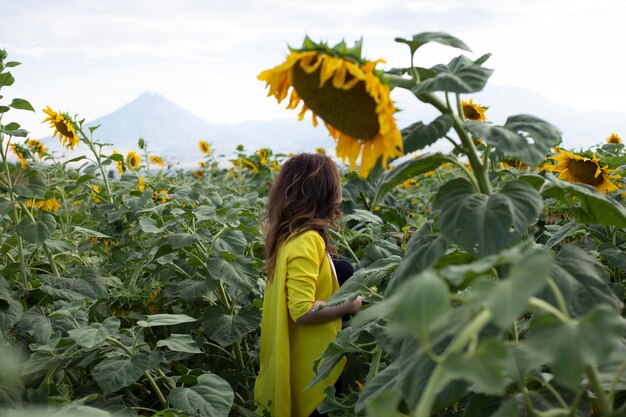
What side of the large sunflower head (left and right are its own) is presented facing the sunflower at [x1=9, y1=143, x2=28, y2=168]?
right

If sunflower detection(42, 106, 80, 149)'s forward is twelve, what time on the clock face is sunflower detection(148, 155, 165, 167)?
sunflower detection(148, 155, 165, 167) is roughly at 5 o'clock from sunflower detection(42, 106, 80, 149).

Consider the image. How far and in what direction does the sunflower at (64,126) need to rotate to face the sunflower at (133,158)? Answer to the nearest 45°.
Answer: approximately 135° to its right

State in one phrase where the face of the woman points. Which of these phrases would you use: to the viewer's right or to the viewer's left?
to the viewer's right

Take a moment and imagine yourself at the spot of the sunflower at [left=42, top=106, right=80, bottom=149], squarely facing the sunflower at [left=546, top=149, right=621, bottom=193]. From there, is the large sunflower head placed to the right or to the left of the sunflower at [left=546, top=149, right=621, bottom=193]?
right

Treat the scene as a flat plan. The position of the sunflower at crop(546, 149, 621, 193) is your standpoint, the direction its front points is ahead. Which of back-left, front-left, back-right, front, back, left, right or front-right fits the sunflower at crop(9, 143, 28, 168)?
front-right

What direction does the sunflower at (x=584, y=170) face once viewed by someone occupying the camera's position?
facing the viewer and to the left of the viewer

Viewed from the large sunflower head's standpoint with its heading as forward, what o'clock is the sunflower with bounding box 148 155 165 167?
The sunflower is roughly at 4 o'clock from the large sunflower head.

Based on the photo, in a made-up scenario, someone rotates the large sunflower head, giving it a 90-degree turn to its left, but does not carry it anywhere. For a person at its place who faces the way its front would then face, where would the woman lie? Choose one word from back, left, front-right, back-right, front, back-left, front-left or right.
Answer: back-left

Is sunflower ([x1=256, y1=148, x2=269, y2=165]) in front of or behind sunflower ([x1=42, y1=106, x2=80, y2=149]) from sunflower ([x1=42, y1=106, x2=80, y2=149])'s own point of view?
behind
